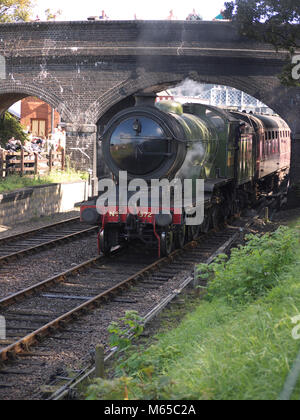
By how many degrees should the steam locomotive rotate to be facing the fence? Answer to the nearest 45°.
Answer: approximately 90° to its right

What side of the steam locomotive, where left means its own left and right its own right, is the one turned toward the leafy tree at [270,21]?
left

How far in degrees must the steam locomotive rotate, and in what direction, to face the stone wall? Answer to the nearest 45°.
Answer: approximately 90° to its right

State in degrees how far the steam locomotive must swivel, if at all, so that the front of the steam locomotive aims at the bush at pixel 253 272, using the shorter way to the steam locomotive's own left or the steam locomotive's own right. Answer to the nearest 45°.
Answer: approximately 45° to the steam locomotive's own left

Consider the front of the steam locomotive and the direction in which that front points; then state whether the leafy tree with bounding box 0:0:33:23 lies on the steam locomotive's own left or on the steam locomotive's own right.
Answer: on the steam locomotive's own right

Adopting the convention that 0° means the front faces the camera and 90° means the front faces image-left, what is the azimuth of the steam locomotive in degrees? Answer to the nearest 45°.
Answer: approximately 45°
